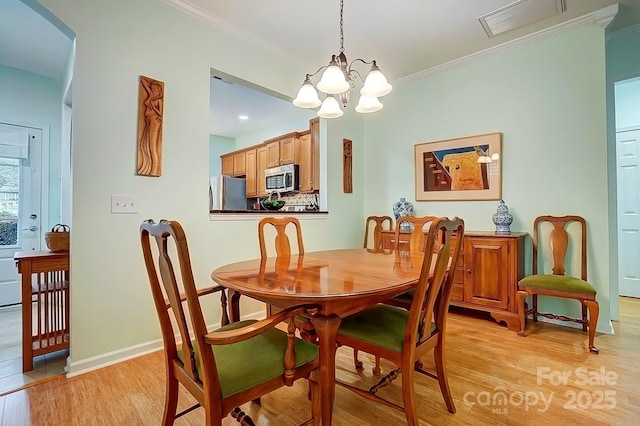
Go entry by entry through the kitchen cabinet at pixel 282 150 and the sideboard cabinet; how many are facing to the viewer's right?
0

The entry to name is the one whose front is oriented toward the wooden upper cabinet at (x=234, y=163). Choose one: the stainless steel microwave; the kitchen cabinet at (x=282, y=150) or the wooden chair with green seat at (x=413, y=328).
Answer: the wooden chair with green seat

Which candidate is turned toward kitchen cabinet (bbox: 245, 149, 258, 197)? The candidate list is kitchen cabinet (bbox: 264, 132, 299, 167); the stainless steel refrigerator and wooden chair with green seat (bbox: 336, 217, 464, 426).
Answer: the wooden chair with green seat

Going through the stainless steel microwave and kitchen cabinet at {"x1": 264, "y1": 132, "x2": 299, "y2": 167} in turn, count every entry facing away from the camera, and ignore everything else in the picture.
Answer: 0

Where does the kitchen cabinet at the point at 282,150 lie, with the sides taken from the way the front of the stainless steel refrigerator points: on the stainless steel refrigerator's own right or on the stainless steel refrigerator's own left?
on the stainless steel refrigerator's own left

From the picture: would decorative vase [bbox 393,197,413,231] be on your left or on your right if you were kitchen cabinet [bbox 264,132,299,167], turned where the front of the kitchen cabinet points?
on your left

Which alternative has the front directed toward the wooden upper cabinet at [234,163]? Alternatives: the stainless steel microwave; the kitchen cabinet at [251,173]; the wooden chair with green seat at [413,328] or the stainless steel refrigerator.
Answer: the wooden chair with green seat

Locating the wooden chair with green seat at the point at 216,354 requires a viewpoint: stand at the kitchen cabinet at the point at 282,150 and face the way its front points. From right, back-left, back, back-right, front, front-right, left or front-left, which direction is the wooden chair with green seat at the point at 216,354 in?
front-left

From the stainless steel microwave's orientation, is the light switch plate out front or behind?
out front

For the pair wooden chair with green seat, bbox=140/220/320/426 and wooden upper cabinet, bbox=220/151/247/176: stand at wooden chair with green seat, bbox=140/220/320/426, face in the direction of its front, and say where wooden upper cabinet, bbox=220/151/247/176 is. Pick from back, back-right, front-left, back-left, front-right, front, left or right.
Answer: front-left

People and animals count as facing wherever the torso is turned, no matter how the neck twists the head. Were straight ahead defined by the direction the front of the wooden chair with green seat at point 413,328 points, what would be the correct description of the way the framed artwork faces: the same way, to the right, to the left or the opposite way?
to the left

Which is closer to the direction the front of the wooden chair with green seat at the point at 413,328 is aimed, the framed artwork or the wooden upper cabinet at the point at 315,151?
the wooden upper cabinet

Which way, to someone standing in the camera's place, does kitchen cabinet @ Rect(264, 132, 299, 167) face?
facing the viewer and to the left of the viewer

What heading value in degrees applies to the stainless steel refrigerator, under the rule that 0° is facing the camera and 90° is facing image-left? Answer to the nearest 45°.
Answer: approximately 45°

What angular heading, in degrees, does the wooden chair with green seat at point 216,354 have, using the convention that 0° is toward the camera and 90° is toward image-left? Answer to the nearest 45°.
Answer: approximately 225°
